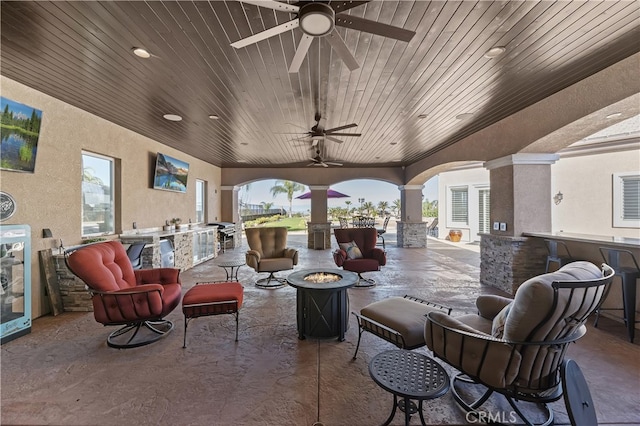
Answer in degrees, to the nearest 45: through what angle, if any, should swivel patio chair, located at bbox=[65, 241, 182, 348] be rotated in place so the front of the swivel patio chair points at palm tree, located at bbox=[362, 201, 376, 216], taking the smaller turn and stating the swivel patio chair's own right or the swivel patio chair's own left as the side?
approximately 90° to the swivel patio chair's own left

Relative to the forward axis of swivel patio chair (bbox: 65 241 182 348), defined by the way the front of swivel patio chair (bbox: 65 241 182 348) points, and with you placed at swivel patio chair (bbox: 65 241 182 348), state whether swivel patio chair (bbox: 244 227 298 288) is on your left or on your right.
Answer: on your left

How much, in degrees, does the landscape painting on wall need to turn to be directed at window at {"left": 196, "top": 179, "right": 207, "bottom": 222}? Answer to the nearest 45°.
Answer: approximately 90° to its left

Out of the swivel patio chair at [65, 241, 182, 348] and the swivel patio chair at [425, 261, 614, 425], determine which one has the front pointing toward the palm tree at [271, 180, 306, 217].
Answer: the swivel patio chair at [425, 261, 614, 425]

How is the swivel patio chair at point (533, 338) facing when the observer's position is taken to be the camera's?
facing away from the viewer and to the left of the viewer

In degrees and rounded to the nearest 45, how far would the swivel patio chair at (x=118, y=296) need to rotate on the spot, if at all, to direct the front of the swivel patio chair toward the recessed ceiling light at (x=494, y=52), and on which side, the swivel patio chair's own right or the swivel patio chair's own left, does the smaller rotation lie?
0° — it already faces it

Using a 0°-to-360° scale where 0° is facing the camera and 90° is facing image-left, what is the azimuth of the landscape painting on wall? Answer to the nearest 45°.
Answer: approximately 315°

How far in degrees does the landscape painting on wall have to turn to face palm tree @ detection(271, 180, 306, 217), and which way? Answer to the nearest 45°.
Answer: approximately 90° to its left

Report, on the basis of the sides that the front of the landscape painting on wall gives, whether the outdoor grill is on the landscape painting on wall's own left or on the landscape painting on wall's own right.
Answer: on the landscape painting on wall's own left

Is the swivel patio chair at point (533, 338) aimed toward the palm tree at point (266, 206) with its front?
yes

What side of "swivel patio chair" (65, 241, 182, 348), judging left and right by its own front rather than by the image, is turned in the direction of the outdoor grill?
left

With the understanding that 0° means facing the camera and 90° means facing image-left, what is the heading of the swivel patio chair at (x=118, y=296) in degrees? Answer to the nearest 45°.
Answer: approximately 315°

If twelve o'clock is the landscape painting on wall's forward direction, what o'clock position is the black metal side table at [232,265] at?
The black metal side table is roughly at 11 o'clock from the landscape painting on wall.
